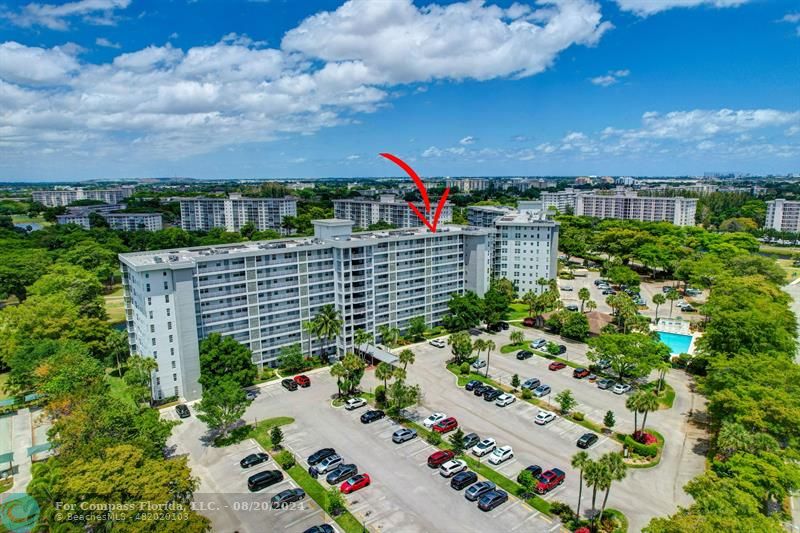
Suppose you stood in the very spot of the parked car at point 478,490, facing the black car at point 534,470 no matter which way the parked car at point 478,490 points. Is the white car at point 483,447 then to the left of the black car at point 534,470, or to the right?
left

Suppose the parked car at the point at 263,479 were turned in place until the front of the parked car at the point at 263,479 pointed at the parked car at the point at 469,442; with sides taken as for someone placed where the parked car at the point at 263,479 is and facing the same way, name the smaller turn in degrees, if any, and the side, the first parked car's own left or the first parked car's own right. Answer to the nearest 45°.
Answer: approximately 45° to the first parked car's own right

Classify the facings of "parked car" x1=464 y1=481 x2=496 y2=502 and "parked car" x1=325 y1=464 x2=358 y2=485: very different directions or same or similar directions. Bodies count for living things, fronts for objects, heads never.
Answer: very different directions

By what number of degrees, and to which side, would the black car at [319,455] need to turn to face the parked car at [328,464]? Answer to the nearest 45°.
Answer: approximately 90° to its left

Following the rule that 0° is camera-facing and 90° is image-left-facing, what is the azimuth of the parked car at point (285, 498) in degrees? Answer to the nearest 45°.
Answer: approximately 225°
